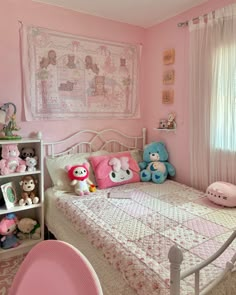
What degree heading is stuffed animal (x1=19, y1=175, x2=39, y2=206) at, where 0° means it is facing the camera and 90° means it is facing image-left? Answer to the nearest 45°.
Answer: approximately 0°

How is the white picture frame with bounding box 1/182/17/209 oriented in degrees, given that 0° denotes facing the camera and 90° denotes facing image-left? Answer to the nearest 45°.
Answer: approximately 315°
